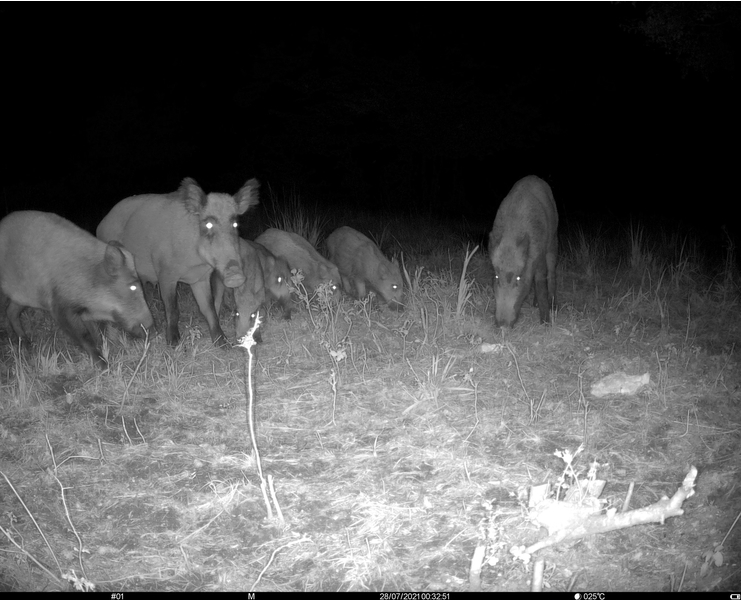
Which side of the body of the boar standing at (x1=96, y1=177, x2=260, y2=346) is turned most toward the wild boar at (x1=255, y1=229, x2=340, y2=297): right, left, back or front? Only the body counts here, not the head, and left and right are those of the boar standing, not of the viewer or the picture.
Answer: left

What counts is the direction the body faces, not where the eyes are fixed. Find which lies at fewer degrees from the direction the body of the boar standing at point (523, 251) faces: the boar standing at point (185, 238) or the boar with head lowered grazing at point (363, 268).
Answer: the boar standing

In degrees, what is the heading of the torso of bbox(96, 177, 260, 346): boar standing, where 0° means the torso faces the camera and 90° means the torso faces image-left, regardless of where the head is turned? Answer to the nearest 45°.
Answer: approximately 315°

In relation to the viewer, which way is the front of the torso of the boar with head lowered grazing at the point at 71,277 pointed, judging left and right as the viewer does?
facing the viewer and to the right of the viewer

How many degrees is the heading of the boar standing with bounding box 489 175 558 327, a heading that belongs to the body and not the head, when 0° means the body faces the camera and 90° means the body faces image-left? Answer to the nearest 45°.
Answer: approximately 0°

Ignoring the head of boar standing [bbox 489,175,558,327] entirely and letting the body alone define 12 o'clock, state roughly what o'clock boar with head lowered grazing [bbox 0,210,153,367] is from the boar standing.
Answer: The boar with head lowered grazing is roughly at 2 o'clock from the boar standing.

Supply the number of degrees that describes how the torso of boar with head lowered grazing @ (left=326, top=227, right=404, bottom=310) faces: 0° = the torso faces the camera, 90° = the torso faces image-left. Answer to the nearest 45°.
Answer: approximately 315°
